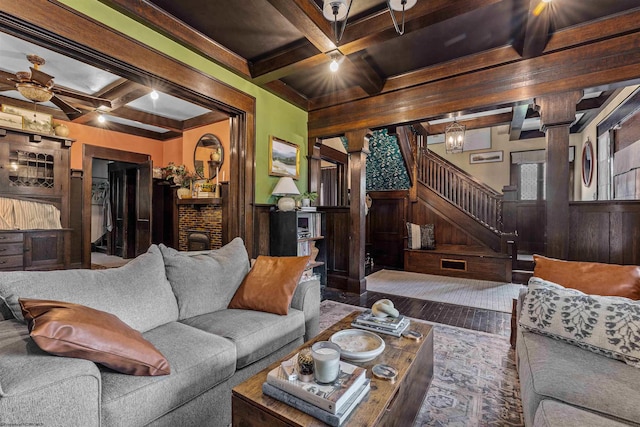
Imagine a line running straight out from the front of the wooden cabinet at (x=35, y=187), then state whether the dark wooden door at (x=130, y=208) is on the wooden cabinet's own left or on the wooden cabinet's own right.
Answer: on the wooden cabinet's own left

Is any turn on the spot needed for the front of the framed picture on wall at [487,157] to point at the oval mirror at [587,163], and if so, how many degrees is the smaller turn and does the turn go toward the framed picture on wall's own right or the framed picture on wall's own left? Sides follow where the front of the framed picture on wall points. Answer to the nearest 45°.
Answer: approximately 45° to the framed picture on wall's own left

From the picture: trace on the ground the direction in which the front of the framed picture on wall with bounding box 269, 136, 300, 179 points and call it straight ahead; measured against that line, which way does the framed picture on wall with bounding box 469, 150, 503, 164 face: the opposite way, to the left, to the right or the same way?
to the right

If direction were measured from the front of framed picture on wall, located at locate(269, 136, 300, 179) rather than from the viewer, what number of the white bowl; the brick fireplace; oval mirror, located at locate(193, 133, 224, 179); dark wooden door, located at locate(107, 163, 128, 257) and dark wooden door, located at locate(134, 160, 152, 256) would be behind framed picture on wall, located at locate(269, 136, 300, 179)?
4

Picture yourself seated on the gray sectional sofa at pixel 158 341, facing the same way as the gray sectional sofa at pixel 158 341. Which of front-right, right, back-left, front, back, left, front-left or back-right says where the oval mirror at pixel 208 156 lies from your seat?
back-left

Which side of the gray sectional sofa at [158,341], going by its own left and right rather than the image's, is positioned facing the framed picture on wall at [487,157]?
left

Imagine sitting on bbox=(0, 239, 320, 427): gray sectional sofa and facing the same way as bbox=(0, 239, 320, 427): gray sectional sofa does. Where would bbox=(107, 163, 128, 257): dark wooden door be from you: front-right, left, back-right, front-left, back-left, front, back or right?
back-left

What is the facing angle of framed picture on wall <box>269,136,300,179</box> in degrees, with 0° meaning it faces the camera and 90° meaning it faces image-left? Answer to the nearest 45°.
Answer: approximately 315°

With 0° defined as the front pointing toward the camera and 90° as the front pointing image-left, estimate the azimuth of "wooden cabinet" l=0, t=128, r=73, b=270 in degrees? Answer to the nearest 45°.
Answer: approximately 315°

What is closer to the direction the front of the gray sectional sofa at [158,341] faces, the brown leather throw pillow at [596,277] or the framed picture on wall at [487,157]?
the brown leather throw pillow

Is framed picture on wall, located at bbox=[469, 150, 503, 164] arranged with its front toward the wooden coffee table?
yes
